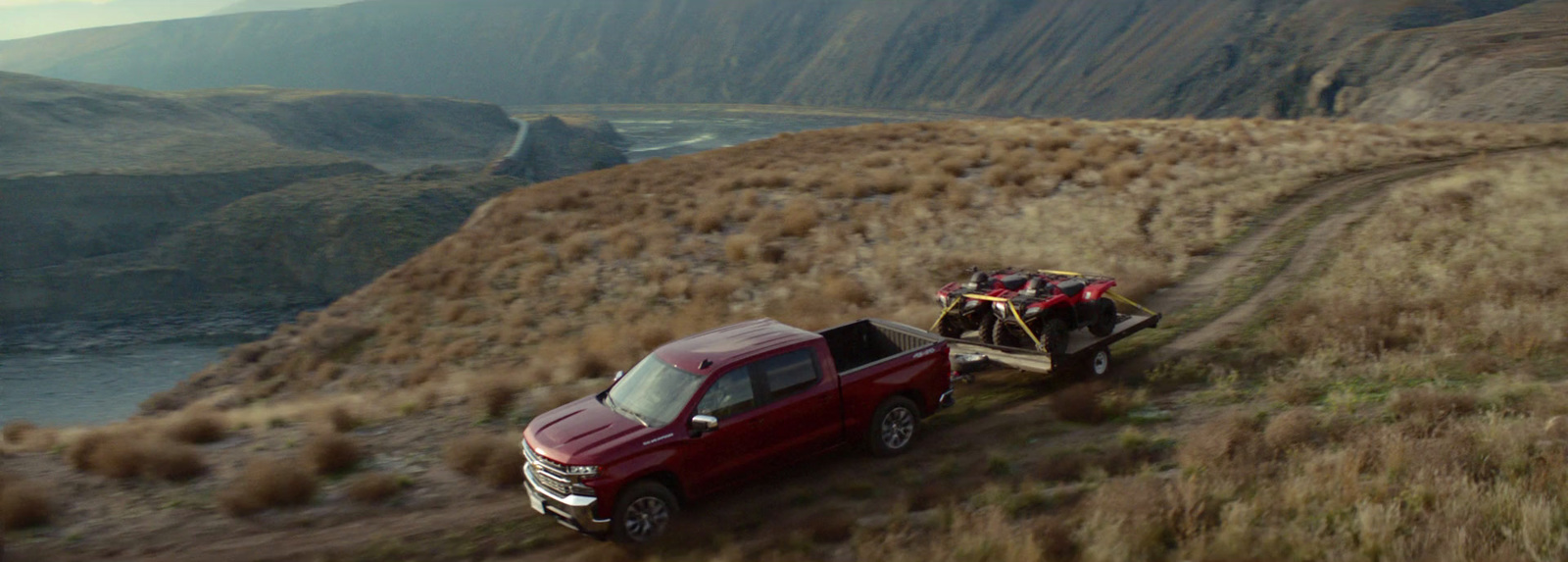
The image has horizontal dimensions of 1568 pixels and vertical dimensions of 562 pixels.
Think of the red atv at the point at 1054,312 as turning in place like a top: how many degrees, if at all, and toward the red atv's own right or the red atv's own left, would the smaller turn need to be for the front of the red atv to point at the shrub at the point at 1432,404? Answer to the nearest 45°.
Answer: approximately 90° to the red atv's own left

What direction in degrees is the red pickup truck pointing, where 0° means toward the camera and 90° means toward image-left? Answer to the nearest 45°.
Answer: approximately 45°

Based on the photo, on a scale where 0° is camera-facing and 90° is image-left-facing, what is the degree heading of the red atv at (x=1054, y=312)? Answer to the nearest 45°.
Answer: approximately 45°

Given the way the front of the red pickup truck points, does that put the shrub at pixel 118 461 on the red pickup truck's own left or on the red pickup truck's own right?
on the red pickup truck's own right

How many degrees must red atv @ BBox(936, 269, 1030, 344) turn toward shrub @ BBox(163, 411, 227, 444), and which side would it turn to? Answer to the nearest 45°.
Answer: approximately 45° to its right

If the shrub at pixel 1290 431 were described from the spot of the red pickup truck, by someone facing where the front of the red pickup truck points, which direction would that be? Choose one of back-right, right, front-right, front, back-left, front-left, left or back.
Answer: back-left

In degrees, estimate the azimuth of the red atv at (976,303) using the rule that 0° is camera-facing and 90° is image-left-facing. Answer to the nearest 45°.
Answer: approximately 45°
